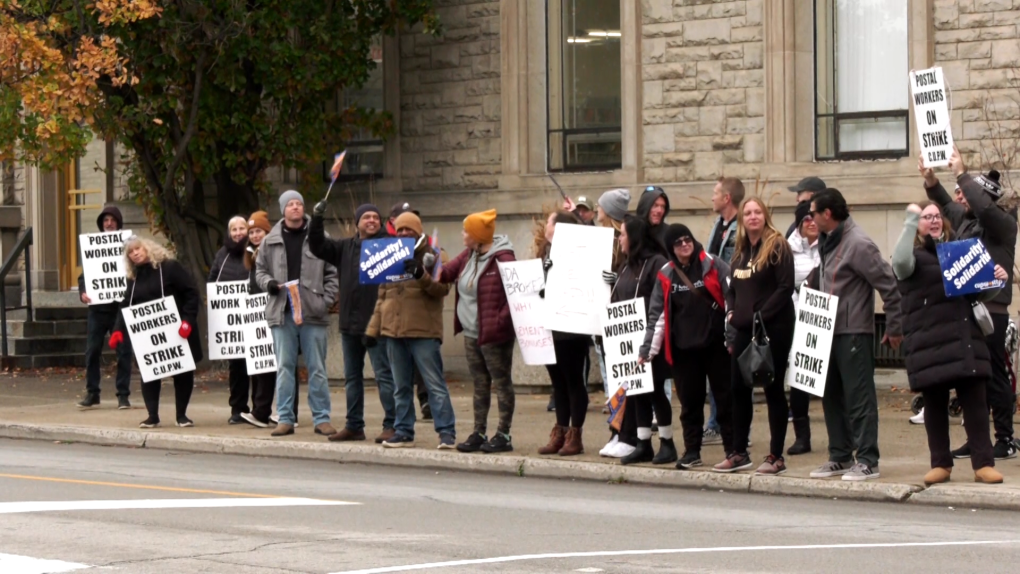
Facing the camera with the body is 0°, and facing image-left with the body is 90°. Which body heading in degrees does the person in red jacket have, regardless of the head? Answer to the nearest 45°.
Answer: approximately 45°

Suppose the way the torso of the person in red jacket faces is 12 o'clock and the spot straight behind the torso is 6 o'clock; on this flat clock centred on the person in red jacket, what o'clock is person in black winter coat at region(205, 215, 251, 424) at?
The person in black winter coat is roughly at 3 o'clock from the person in red jacket.

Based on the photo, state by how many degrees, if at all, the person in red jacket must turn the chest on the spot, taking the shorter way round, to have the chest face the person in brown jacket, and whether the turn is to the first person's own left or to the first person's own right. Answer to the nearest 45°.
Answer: approximately 90° to the first person's own right

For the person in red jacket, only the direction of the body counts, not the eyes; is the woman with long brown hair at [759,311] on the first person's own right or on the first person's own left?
on the first person's own left

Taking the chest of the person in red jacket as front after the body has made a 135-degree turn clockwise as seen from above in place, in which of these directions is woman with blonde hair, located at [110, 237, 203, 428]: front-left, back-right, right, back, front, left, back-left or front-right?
front-left
